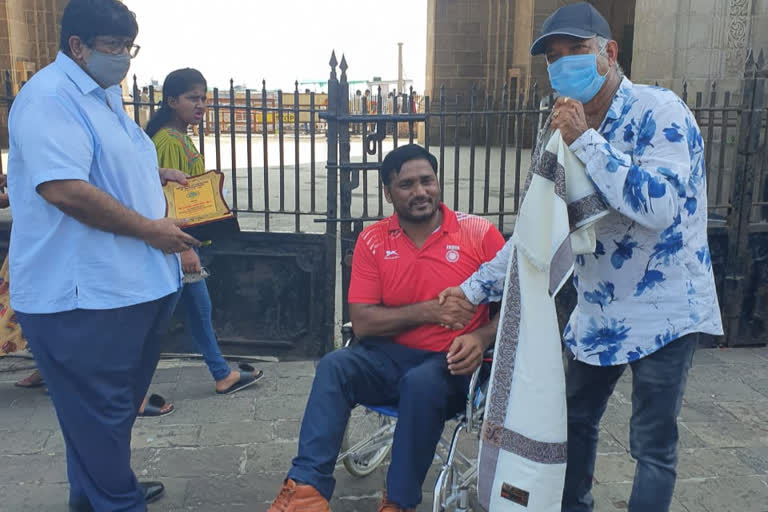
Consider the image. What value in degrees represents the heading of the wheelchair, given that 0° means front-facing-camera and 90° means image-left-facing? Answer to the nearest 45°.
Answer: approximately 45°

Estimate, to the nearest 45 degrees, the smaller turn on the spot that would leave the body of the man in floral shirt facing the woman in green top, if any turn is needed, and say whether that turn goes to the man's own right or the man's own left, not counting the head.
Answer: approximately 90° to the man's own right

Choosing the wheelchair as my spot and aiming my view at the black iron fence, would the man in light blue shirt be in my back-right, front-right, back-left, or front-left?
back-left

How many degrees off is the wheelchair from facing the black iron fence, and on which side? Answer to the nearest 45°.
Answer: approximately 135° to its right

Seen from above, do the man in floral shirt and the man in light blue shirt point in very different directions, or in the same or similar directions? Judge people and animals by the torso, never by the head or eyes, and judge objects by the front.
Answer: very different directions

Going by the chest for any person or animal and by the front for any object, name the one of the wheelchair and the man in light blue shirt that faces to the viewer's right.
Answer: the man in light blue shirt

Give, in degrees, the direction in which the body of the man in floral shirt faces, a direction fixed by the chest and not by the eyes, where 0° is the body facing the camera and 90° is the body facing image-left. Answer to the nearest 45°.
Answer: approximately 45°

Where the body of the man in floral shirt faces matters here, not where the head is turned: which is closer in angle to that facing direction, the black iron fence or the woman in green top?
the woman in green top

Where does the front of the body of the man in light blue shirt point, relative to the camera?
to the viewer's right

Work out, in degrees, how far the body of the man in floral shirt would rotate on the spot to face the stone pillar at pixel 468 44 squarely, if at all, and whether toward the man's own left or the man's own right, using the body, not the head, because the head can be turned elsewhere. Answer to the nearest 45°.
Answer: approximately 135° to the man's own right
